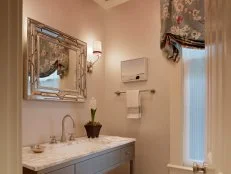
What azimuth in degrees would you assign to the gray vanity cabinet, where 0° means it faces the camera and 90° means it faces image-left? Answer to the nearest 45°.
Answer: approximately 315°

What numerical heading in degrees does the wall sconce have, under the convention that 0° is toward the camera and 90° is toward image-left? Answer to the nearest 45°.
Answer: approximately 315°

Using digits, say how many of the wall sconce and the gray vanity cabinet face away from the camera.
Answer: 0
